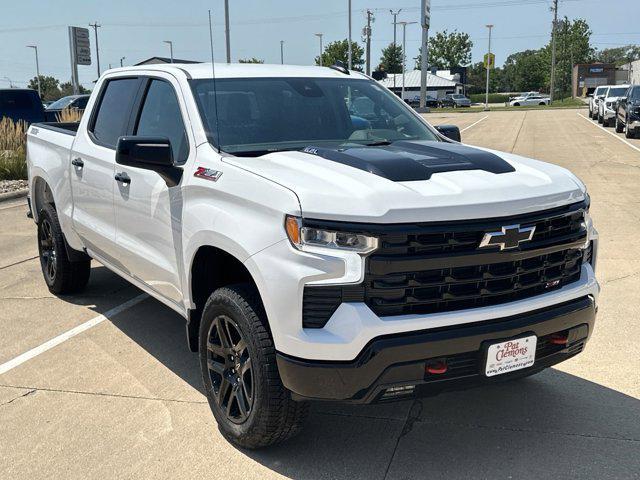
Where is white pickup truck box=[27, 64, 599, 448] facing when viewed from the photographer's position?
facing the viewer and to the right of the viewer

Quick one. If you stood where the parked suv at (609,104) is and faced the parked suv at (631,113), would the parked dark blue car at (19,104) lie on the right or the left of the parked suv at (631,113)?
right

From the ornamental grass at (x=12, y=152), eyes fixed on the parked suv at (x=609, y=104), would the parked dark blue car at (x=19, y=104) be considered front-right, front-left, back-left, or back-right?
front-left

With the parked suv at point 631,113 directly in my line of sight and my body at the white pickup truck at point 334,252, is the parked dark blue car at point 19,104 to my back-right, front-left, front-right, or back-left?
front-left

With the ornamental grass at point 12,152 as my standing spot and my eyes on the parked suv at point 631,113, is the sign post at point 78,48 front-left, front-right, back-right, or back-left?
front-left

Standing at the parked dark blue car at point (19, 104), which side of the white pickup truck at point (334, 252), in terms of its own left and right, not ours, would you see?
back

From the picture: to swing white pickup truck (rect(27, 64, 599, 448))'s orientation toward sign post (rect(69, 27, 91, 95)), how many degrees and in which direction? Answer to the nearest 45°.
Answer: approximately 135° to its left

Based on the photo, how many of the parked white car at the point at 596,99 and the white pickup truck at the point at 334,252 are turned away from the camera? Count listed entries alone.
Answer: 0

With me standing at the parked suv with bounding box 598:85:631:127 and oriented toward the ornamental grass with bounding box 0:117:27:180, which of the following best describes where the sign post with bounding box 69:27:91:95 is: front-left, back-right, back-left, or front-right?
front-right

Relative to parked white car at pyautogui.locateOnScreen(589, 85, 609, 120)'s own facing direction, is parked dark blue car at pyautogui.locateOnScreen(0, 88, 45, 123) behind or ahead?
ahead

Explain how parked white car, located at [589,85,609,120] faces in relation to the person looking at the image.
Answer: facing the viewer and to the left of the viewer

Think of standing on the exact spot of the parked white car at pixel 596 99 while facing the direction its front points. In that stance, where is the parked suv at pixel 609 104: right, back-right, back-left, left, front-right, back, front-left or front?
front-left

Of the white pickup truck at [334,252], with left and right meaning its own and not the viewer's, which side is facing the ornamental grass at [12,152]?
back
